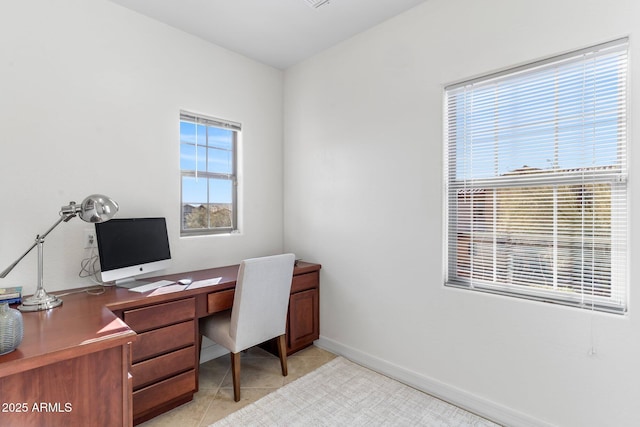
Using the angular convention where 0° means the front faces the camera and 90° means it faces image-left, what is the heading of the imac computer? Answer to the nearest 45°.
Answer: approximately 315°

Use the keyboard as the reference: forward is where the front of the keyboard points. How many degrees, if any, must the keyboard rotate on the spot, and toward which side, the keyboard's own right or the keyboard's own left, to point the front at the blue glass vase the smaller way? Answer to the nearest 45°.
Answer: approximately 90° to the keyboard's own right

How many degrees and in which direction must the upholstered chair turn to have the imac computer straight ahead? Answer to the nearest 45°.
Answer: approximately 45° to its left

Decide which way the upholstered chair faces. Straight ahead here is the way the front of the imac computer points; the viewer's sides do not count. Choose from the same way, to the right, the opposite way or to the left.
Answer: the opposite way

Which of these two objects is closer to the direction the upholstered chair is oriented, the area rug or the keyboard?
the keyboard

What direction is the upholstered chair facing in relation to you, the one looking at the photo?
facing away from the viewer and to the left of the viewer

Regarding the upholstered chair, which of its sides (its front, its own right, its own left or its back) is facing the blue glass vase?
left
